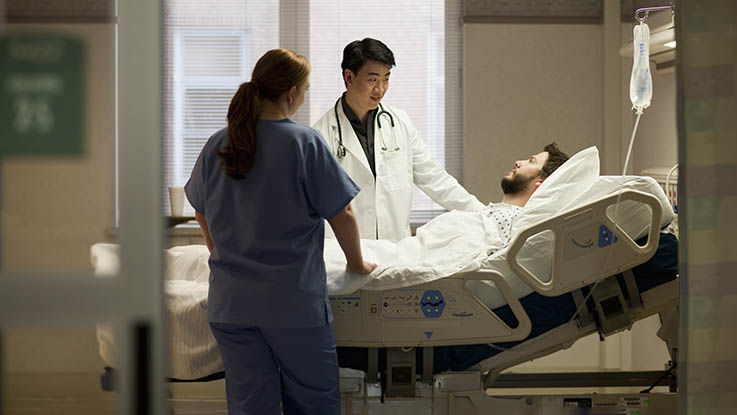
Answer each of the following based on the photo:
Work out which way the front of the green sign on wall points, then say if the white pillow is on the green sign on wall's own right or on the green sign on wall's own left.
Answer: on the green sign on wall's own left

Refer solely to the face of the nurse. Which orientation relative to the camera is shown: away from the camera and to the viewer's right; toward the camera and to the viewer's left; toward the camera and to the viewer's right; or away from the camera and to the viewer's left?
away from the camera and to the viewer's right

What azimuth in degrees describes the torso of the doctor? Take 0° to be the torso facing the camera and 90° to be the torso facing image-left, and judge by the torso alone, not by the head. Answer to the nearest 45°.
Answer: approximately 315°

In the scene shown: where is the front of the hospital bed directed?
to the viewer's left

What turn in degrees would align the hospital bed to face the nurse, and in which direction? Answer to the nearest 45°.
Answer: approximately 45° to its left

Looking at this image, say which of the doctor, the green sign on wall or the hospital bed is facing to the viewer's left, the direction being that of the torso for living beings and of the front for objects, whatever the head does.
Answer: the hospital bed

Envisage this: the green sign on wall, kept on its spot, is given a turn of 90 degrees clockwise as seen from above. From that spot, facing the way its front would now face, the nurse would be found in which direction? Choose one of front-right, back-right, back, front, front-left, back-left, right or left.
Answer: back-right

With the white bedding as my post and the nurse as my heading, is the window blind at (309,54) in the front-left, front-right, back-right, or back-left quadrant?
back-right

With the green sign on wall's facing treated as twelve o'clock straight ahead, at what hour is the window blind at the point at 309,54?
The window blind is roughly at 7 o'clock from the green sign on wall.
